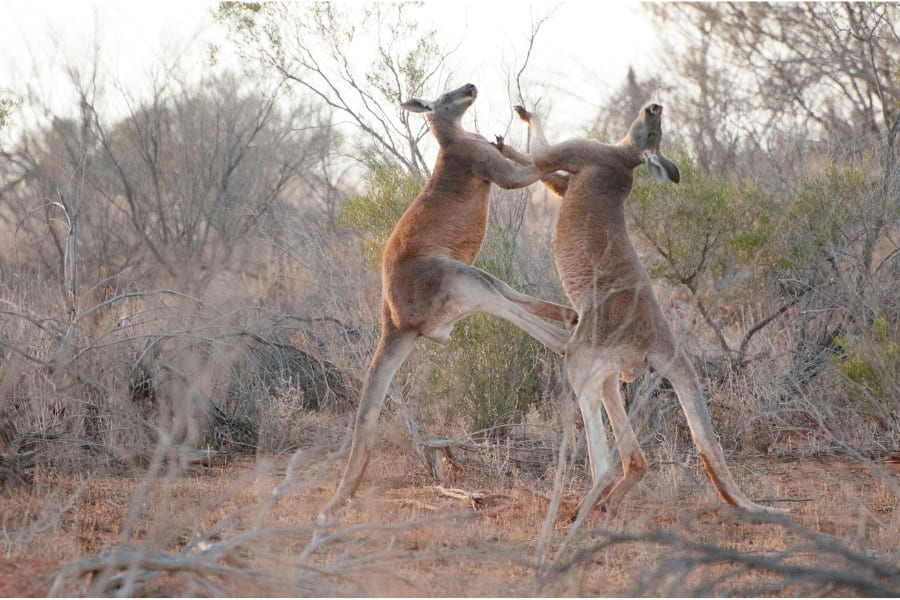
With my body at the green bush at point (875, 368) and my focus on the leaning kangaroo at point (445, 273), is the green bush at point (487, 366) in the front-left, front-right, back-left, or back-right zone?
front-right

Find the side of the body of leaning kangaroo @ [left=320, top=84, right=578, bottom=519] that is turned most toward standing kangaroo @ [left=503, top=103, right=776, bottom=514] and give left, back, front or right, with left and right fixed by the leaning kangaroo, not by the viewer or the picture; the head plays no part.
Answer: front

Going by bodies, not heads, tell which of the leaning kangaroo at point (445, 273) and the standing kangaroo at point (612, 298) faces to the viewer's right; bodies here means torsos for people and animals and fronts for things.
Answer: the leaning kangaroo

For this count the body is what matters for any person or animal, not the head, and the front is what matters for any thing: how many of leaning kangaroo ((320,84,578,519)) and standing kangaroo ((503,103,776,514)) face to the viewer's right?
1

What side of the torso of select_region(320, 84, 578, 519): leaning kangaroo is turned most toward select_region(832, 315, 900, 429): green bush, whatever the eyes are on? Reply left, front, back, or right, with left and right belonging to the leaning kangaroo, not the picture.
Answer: front

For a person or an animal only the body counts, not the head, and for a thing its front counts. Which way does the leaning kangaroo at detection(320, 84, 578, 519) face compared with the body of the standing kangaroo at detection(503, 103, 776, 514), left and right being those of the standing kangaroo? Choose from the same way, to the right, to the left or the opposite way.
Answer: the opposite way

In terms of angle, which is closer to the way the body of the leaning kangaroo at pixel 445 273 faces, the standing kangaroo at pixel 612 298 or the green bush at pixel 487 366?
the standing kangaroo

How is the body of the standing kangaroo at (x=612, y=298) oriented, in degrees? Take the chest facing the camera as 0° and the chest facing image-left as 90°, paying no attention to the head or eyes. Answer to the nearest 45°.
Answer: approximately 90°

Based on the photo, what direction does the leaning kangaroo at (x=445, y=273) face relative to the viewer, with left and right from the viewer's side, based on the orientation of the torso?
facing to the right of the viewer

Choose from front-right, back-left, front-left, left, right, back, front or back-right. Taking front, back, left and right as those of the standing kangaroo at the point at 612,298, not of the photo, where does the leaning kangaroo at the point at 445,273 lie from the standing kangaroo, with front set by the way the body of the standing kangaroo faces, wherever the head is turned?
front

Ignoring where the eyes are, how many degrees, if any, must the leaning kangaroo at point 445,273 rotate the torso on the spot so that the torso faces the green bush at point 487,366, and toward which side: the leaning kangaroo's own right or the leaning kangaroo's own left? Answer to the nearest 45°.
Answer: approximately 90° to the leaning kangaroo's own left

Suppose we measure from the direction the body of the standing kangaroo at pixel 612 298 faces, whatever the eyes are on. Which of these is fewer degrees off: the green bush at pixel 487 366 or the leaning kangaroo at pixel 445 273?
the leaning kangaroo
